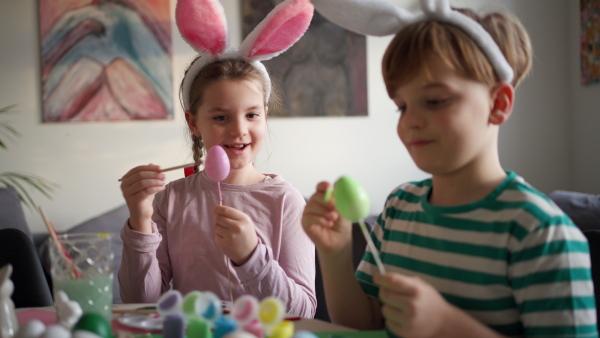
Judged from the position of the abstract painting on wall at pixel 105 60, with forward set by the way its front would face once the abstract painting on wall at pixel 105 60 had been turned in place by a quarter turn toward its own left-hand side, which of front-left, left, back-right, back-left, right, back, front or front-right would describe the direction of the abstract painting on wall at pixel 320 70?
front

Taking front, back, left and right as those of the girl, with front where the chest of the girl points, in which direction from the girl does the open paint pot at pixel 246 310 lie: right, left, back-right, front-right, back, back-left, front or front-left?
front

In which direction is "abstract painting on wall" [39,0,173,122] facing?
toward the camera

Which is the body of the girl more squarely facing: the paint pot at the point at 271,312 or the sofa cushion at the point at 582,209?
the paint pot

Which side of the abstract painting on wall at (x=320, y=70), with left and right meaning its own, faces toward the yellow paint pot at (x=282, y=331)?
front

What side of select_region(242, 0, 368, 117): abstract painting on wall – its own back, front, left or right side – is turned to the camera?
front

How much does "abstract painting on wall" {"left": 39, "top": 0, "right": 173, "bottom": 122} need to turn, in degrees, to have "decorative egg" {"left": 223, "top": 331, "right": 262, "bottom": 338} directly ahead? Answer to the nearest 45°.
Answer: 0° — it already faces it

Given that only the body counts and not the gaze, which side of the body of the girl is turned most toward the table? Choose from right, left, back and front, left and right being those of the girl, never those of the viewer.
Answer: front

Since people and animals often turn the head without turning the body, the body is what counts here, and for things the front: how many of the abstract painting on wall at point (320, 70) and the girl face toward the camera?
2

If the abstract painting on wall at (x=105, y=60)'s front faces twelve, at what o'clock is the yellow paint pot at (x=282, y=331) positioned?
The yellow paint pot is roughly at 12 o'clock from the abstract painting on wall.

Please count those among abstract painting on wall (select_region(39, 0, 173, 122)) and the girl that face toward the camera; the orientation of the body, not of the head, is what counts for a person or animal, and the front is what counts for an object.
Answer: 2

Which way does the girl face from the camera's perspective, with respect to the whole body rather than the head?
toward the camera

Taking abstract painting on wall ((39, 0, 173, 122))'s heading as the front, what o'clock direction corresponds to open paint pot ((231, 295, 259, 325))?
The open paint pot is roughly at 12 o'clock from the abstract painting on wall.
